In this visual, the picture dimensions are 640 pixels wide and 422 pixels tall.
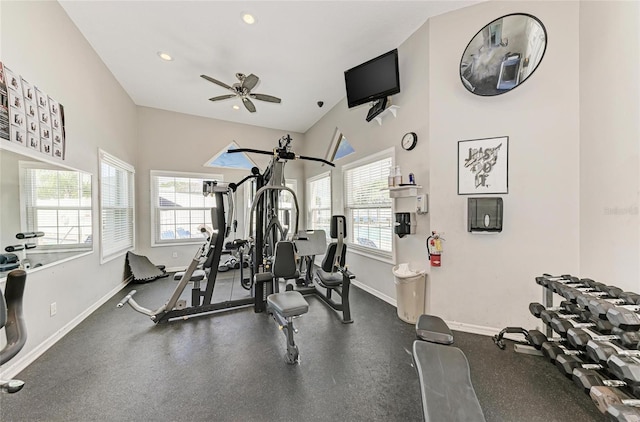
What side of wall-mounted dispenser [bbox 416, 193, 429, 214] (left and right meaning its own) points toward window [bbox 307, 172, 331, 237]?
right

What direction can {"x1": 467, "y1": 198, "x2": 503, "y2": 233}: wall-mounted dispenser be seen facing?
toward the camera

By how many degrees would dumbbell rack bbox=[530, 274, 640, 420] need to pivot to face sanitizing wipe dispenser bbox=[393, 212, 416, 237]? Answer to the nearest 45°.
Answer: approximately 45° to its right

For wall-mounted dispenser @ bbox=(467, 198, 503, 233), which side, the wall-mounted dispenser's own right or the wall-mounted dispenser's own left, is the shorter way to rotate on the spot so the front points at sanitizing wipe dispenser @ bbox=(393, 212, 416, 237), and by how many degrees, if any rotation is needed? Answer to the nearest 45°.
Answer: approximately 90° to the wall-mounted dispenser's own right

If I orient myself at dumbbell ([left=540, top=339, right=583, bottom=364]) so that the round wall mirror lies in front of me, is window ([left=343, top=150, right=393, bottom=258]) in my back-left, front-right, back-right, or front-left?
front-left

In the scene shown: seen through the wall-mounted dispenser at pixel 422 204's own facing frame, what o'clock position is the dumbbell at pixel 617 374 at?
The dumbbell is roughly at 9 o'clock from the wall-mounted dispenser.

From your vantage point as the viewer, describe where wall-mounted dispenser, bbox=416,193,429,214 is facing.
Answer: facing the viewer and to the left of the viewer

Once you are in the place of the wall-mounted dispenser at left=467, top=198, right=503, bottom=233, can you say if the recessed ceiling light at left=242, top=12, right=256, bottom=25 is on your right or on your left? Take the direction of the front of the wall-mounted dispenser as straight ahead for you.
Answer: on your right
